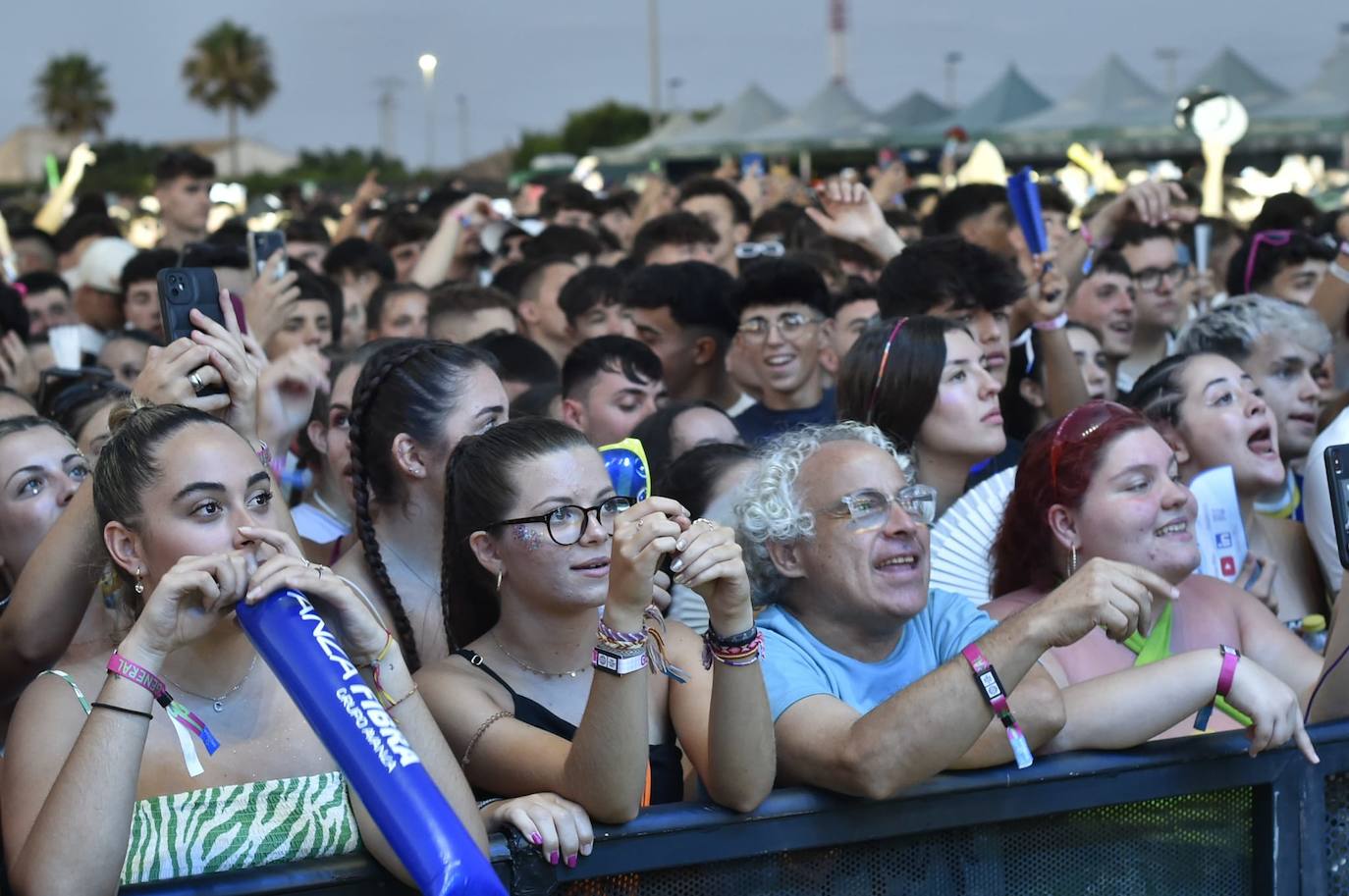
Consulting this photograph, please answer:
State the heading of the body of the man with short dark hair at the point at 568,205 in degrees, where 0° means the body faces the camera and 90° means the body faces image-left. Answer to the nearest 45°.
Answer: approximately 315°

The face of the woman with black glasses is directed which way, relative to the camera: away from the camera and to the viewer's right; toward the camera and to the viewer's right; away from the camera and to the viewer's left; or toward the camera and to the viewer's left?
toward the camera and to the viewer's right

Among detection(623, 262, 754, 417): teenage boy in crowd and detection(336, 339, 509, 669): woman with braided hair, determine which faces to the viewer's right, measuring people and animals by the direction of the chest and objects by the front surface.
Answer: the woman with braided hair

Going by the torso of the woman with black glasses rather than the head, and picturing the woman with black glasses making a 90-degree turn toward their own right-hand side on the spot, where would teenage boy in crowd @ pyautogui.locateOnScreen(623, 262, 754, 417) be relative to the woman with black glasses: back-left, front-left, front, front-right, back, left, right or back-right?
back-right

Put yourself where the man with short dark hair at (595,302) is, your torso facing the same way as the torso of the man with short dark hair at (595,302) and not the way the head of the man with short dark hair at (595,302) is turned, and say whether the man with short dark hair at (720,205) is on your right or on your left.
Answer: on your left

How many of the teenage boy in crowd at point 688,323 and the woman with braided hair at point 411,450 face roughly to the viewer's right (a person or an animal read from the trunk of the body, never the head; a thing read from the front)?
1
